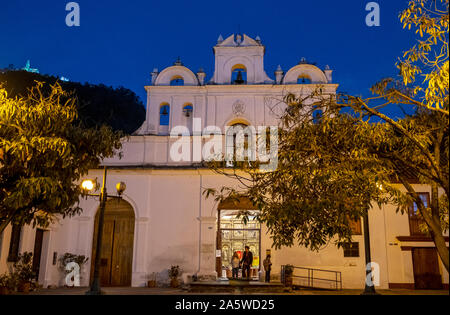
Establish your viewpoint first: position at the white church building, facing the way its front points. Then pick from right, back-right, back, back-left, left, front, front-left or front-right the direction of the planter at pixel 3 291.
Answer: front-right

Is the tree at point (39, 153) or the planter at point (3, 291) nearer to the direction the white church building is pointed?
the tree

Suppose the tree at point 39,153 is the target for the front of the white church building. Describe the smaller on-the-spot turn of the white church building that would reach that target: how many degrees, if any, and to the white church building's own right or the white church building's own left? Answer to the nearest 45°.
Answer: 0° — it already faces it

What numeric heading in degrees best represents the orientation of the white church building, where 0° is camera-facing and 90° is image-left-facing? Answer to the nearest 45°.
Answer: approximately 0°

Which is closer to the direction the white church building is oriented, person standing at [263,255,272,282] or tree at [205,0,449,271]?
the tree
